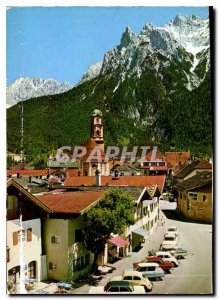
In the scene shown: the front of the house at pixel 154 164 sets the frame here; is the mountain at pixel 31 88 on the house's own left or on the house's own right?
on the house's own right

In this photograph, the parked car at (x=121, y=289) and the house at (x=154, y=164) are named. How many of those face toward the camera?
1

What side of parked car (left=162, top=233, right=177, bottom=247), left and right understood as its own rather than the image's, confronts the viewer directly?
front

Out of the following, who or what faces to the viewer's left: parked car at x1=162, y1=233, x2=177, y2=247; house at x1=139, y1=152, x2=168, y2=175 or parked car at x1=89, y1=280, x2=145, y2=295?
parked car at x1=89, y1=280, x2=145, y2=295

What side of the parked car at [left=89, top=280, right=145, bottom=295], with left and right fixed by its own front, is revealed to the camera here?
left

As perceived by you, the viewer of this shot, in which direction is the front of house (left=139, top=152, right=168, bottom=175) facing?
facing the viewer

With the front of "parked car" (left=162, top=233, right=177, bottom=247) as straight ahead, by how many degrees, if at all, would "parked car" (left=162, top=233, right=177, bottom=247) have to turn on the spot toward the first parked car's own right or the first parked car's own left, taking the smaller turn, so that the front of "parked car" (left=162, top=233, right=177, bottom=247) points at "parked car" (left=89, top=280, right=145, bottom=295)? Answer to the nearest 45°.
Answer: approximately 45° to the first parked car's own right

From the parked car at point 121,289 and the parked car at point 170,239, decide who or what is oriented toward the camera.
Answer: the parked car at point 170,239

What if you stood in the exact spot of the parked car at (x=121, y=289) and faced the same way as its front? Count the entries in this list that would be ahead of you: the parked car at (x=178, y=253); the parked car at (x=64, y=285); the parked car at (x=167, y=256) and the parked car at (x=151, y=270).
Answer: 1

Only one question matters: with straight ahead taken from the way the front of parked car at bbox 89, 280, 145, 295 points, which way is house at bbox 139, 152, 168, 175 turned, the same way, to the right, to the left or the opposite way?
to the left
